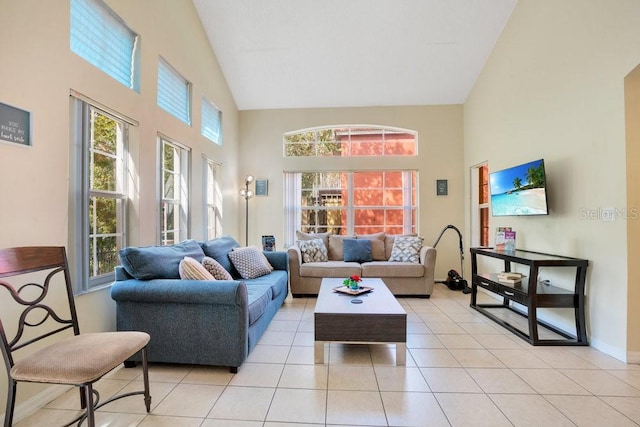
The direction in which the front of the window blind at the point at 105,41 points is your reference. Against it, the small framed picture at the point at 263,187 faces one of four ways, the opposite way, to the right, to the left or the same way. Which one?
to the right

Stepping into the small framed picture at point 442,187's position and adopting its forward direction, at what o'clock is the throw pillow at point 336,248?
The throw pillow is roughly at 2 o'clock from the small framed picture.

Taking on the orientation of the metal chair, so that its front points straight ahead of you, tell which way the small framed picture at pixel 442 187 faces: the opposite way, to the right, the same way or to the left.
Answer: to the right

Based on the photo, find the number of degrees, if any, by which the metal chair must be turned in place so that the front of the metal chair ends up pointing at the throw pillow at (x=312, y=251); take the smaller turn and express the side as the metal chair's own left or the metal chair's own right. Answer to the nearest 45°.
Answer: approximately 90° to the metal chair's own left

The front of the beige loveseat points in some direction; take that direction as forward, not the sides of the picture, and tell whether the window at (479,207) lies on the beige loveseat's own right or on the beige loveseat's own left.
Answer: on the beige loveseat's own left

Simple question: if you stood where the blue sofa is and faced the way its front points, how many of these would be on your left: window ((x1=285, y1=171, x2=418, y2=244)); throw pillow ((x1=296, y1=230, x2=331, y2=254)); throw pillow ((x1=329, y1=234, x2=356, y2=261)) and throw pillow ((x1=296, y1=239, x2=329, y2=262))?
4

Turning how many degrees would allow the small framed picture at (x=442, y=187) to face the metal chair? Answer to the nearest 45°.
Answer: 0° — it already faces it

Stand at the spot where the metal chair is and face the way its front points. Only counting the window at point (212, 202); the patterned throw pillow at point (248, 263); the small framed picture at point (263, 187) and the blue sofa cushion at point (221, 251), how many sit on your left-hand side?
4

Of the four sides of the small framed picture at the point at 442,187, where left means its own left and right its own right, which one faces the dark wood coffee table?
front

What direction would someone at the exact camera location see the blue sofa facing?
facing the viewer and to the right of the viewer

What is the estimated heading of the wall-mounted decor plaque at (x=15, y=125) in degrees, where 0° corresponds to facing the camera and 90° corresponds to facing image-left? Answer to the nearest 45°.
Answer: approximately 315°

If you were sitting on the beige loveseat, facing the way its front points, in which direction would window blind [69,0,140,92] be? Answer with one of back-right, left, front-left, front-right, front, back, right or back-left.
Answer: front-right

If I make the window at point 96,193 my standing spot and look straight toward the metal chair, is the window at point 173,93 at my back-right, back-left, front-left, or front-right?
back-left

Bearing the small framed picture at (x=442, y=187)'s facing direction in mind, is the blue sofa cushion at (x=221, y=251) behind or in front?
in front

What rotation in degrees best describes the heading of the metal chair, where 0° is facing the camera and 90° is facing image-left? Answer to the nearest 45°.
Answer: approximately 315°

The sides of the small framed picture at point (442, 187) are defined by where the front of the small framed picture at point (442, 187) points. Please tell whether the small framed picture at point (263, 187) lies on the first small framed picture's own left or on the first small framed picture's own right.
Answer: on the first small framed picture's own right
